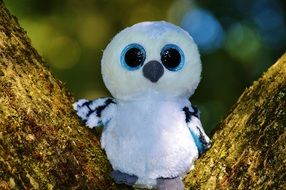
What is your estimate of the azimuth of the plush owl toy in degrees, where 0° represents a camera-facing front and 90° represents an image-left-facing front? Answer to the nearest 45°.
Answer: approximately 0°
